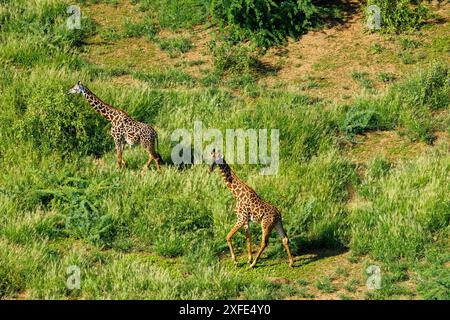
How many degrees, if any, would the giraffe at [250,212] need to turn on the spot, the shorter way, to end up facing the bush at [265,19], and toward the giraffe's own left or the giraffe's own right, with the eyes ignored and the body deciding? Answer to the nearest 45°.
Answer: approximately 90° to the giraffe's own right

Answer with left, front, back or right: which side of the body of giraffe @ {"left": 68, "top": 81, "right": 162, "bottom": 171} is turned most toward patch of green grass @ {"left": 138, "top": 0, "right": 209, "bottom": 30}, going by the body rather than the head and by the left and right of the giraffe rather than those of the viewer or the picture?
right

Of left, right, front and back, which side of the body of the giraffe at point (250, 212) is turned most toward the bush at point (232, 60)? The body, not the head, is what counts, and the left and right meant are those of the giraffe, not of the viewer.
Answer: right

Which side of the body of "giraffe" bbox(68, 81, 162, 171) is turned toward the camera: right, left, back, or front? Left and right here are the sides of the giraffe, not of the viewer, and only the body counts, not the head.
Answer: left

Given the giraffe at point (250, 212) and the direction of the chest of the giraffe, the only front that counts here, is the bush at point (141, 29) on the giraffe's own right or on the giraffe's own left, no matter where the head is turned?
on the giraffe's own right

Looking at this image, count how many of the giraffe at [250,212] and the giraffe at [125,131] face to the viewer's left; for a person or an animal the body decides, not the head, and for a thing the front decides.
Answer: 2

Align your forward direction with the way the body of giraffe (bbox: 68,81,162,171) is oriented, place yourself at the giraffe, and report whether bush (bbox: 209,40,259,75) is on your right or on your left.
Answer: on your right

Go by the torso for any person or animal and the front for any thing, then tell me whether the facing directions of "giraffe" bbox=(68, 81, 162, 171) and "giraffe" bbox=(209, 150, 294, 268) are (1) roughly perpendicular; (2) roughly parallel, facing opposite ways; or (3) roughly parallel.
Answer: roughly parallel

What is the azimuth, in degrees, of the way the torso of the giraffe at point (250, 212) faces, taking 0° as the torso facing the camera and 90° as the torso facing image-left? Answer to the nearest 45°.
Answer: approximately 90°

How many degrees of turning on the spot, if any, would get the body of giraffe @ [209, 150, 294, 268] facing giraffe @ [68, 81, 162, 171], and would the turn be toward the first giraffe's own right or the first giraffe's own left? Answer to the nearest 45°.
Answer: approximately 45° to the first giraffe's own right

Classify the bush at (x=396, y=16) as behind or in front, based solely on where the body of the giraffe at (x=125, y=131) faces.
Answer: behind
